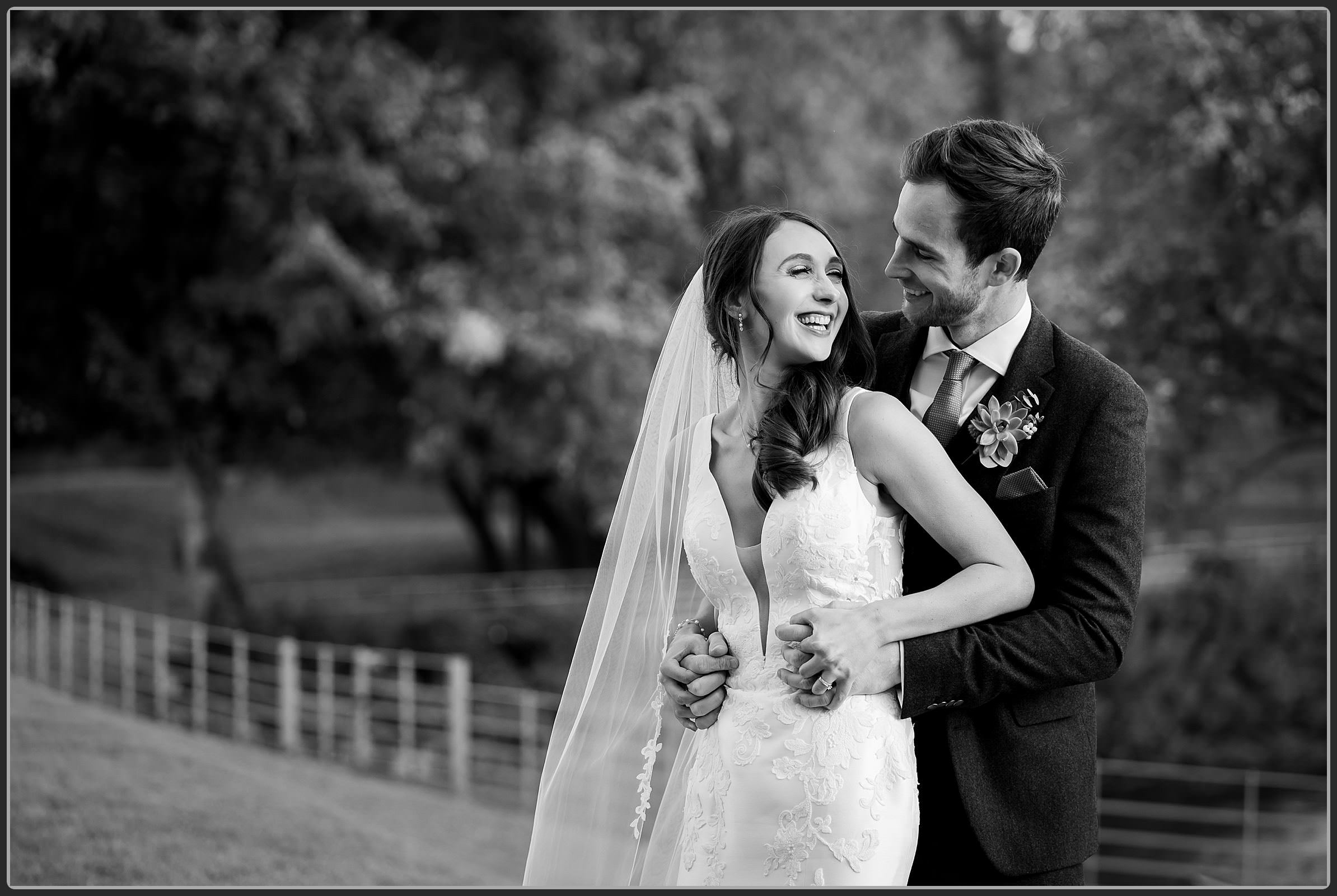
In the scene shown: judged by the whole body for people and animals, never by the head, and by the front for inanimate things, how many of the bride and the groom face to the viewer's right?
0

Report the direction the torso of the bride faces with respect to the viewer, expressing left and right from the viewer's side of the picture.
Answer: facing the viewer and to the left of the viewer

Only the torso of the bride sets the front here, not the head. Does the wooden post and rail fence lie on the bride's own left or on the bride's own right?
on the bride's own right
